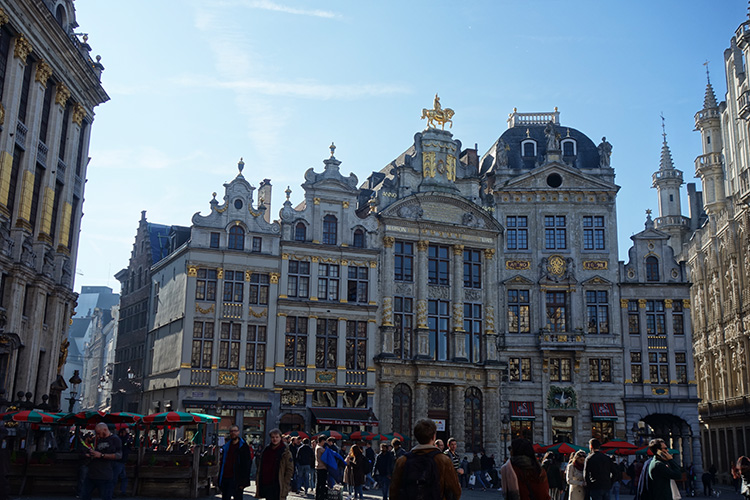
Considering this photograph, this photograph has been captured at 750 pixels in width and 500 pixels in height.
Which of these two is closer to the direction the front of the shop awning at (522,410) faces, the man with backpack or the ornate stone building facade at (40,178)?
the man with backpack

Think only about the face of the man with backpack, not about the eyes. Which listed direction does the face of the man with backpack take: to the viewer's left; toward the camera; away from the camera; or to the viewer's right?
away from the camera

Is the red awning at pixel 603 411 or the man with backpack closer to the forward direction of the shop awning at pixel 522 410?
the man with backpack

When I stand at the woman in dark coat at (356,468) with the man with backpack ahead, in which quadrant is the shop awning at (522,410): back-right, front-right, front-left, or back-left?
back-left

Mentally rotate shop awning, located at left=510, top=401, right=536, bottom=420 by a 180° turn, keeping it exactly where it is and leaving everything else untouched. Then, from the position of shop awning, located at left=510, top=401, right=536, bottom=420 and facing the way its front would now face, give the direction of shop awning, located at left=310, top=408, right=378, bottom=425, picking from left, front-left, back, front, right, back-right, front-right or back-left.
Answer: back-left

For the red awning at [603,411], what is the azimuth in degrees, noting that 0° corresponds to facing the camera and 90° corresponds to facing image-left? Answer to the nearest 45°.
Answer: approximately 0°

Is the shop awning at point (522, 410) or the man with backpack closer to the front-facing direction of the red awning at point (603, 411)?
the man with backpack

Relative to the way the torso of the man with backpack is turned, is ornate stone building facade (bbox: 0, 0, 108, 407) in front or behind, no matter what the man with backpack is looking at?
in front

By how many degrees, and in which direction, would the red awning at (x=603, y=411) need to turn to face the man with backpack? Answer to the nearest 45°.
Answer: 0° — it already faces them

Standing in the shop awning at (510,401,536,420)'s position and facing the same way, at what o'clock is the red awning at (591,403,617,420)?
The red awning is roughly at 9 o'clock from the shop awning.

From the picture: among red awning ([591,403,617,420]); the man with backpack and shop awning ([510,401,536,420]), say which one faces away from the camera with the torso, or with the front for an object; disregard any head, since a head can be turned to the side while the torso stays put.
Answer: the man with backpack

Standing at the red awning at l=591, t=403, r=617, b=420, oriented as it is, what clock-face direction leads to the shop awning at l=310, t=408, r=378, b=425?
The shop awning is roughly at 2 o'clock from the red awning.

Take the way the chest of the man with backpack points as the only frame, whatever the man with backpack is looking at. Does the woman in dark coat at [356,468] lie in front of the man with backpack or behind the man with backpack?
in front

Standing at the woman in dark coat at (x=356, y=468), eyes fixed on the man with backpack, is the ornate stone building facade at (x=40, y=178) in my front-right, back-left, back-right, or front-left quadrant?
back-right

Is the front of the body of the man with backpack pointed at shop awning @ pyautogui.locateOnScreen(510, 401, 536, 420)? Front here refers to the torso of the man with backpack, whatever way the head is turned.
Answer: yes

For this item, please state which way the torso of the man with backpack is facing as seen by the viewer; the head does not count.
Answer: away from the camera

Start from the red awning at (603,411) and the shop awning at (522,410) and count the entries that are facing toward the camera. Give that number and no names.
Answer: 2
